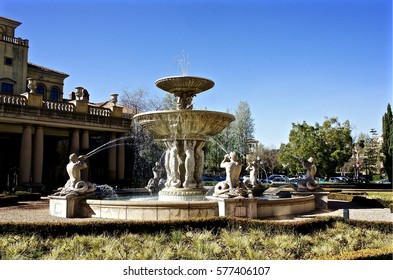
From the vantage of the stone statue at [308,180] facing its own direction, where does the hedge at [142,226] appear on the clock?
The hedge is roughly at 10 o'clock from the stone statue.

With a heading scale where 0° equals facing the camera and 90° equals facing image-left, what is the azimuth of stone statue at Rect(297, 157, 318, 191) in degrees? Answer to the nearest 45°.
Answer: approximately 90°

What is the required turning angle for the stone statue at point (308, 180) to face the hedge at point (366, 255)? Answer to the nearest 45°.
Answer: approximately 90° to its left

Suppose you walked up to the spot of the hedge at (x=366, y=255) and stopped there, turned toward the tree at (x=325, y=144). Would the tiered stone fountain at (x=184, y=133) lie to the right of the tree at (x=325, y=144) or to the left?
left

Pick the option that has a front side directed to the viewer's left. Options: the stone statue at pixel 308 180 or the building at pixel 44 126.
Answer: the stone statue

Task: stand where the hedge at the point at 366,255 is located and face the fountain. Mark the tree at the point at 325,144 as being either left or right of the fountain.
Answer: right

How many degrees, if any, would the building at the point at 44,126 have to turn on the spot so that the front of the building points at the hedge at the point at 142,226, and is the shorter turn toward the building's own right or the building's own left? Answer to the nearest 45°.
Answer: approximately 45° to the building's own right

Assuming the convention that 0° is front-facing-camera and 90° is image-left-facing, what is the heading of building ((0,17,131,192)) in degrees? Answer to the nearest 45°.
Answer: approximately 315°

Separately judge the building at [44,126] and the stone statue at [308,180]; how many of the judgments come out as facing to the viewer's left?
1

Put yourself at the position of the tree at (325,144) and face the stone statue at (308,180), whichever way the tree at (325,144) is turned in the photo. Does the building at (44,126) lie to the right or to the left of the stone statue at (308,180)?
right

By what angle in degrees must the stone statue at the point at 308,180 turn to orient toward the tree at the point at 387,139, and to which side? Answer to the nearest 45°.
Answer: approximately 90° to its right
